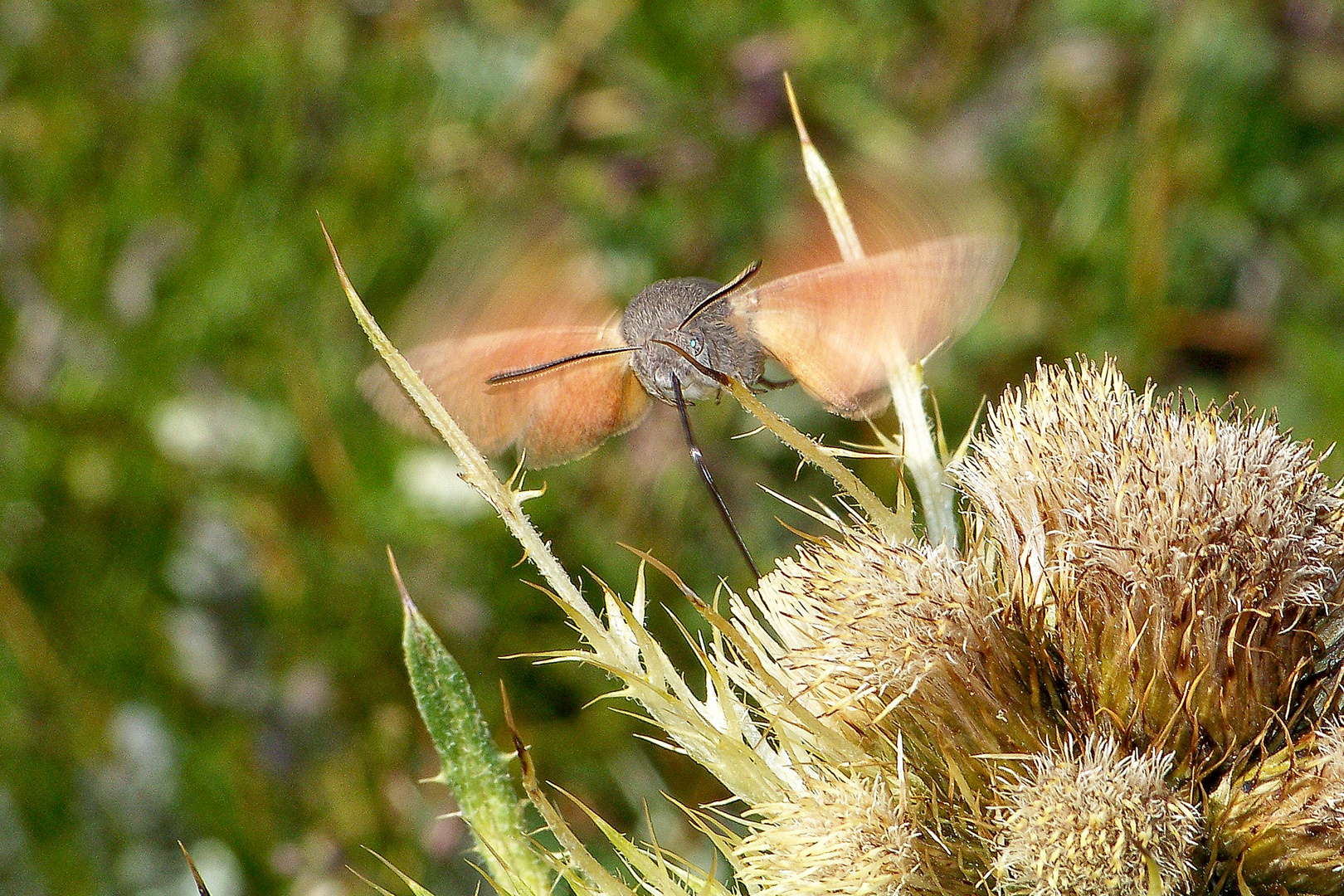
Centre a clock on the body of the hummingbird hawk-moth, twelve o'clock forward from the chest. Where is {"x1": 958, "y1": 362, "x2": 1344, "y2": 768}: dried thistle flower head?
The dried thistle flower head is roughly at 10 o'clock from the hummingbird hawk-moth.

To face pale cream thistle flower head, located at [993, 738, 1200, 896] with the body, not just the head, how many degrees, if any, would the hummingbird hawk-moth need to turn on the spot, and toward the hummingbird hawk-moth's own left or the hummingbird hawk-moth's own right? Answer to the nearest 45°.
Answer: approximately 45° to the hummingbird hawk-moth's own left

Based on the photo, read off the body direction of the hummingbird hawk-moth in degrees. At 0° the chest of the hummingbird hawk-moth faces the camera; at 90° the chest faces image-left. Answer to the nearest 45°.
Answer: approximately 0°
